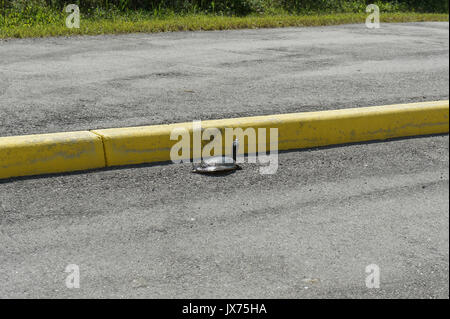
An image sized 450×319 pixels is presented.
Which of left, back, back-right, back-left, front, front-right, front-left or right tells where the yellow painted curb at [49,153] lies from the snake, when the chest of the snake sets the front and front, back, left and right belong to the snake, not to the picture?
back

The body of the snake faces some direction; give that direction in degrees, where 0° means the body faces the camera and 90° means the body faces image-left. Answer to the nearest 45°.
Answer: approximately 270°
